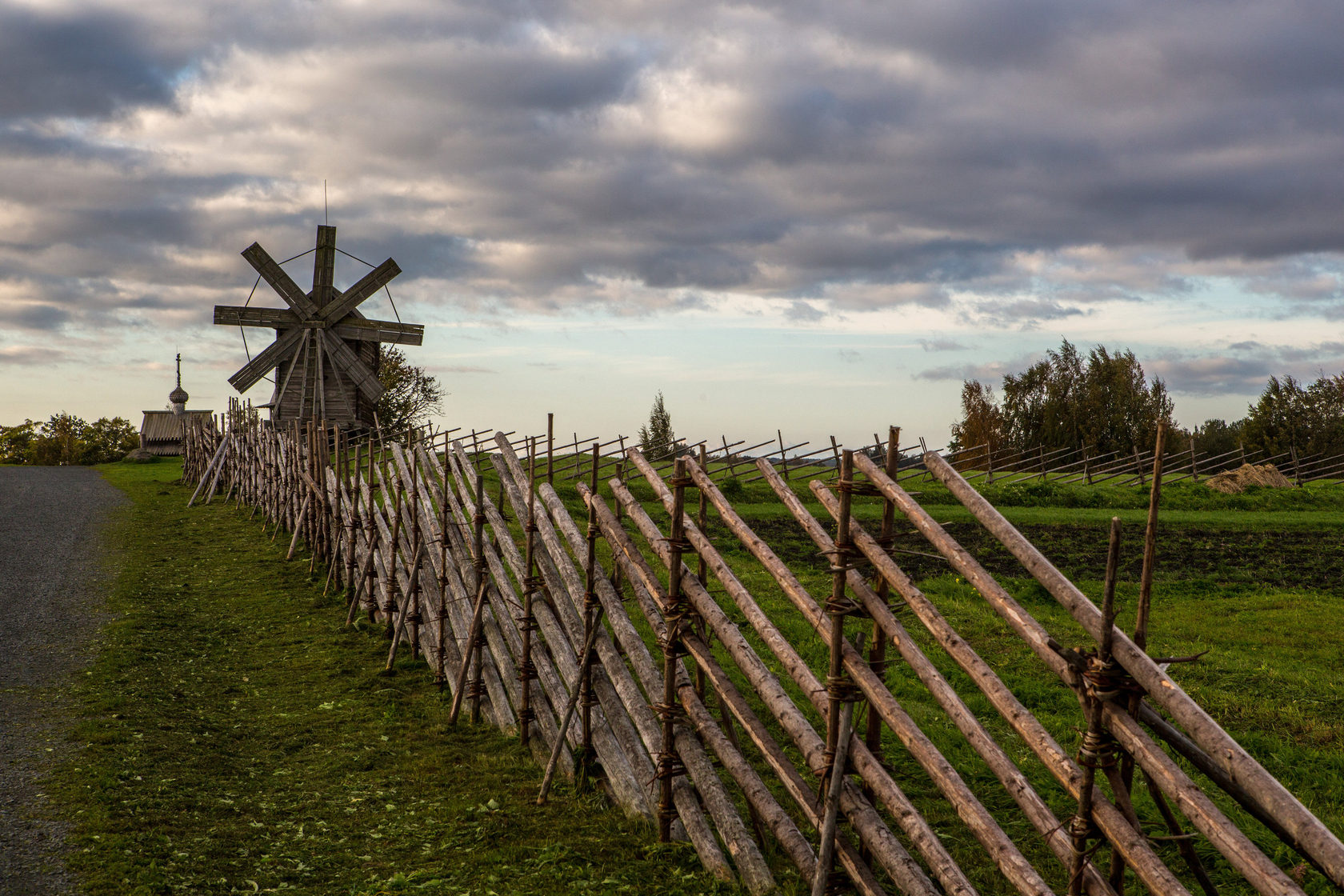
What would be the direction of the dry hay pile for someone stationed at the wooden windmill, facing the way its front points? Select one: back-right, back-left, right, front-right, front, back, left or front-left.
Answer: left

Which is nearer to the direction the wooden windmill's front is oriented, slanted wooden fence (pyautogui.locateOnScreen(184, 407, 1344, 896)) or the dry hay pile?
the slanted wooden fence

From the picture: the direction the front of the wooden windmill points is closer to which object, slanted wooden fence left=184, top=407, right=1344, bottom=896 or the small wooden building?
the slanted wooden fence

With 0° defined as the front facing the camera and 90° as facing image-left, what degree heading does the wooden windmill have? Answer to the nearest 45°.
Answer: approximately 0°

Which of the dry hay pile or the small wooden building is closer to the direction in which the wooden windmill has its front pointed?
the dry hay pile

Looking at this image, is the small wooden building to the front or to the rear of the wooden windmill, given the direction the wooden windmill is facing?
to the rear

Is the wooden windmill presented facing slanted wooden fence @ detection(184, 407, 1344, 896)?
yes

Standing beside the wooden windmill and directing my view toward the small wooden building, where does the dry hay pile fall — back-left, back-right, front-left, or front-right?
back-right
